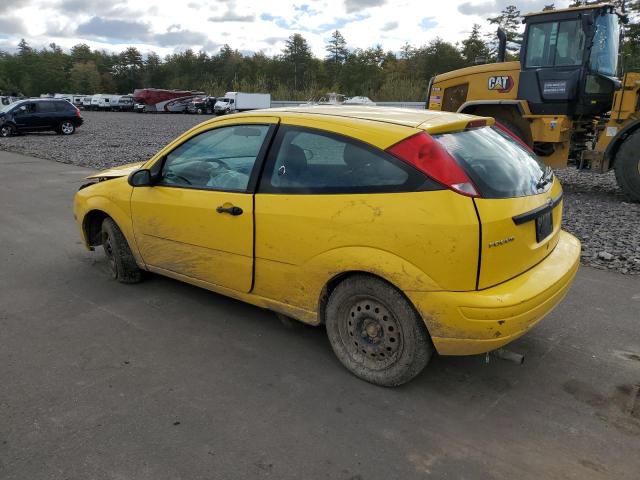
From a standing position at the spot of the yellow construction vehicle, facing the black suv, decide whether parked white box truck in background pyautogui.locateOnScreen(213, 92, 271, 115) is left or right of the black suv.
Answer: right

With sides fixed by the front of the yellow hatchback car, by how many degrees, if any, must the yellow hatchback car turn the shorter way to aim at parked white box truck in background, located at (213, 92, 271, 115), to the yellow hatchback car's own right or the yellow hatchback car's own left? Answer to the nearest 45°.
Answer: approximately 45° to the yellow hatchback car's own right

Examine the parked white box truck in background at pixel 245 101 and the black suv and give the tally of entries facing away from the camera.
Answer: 0

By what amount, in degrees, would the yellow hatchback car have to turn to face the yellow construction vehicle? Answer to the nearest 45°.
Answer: approximately 90° to its right

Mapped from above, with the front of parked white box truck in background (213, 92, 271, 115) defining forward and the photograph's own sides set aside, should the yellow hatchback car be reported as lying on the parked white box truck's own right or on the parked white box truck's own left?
on the parked white box truck's own left

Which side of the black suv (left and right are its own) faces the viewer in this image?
left

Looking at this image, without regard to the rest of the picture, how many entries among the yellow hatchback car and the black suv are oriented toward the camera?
0

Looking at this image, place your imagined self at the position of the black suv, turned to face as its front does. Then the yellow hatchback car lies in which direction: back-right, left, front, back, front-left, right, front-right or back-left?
left

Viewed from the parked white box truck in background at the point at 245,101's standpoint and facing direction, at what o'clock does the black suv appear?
The black suv is roughly at 11 o'clock from the parked white box truck in background.

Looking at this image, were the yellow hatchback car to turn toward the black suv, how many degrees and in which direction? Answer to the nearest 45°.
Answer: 0° — it already faces it

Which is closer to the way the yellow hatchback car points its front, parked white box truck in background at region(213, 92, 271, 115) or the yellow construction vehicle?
the parked white box truck in background

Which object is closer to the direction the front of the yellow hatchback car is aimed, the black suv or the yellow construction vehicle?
the black suv
